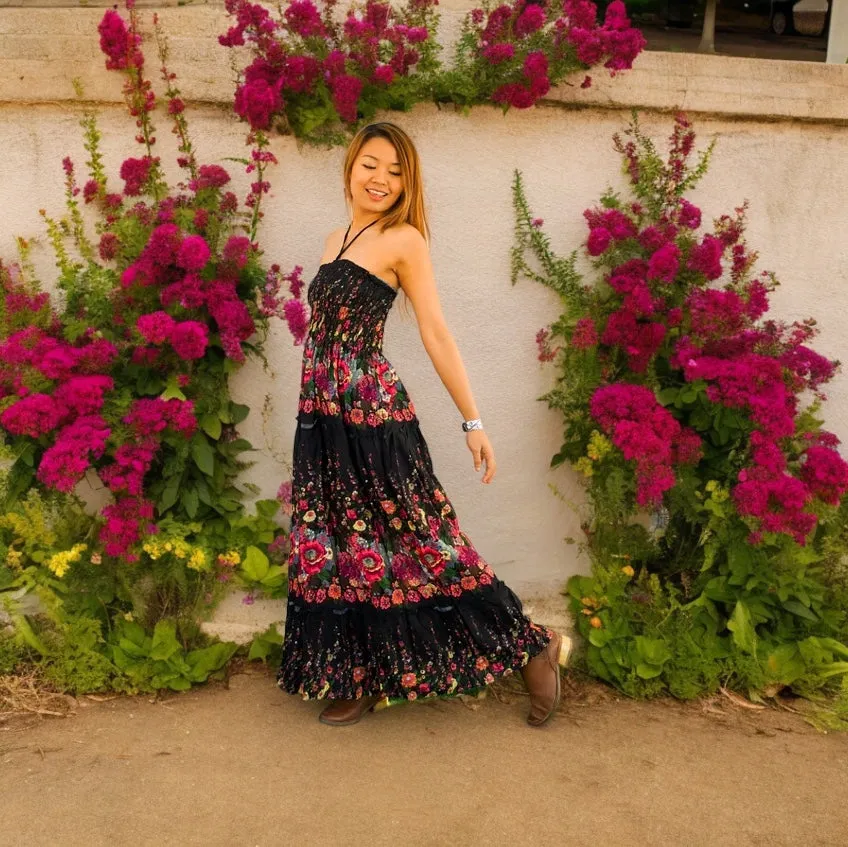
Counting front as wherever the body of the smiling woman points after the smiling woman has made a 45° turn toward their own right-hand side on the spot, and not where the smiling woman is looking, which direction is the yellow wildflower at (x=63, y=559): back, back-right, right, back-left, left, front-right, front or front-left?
front

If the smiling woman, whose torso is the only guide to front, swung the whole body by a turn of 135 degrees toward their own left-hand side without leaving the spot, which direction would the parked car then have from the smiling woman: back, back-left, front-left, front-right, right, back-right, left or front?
front-left

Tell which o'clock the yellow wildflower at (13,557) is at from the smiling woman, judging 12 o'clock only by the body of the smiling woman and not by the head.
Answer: The yellow wildflower is roughly at 2 o'clock from the smiling woman.

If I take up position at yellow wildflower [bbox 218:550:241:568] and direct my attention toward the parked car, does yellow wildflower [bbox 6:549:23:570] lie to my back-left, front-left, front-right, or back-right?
back-left

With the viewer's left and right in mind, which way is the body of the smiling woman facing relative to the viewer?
facing the viewer and to the left of the viewer

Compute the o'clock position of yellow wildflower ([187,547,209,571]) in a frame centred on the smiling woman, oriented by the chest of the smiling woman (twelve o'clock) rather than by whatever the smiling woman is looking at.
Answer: The yellow wildflower is roughly at 2 o'clock from the smiling woman.

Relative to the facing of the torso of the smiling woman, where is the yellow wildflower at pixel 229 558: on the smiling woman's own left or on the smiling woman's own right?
on the smiling woman's own right

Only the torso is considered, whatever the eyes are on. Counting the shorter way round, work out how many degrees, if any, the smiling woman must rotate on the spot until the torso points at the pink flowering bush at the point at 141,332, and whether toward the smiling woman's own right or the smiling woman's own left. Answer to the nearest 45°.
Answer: approximately 90° to the smiling woman's own right
